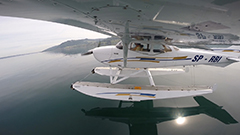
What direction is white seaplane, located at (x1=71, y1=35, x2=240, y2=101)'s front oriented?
to the viewer's left
